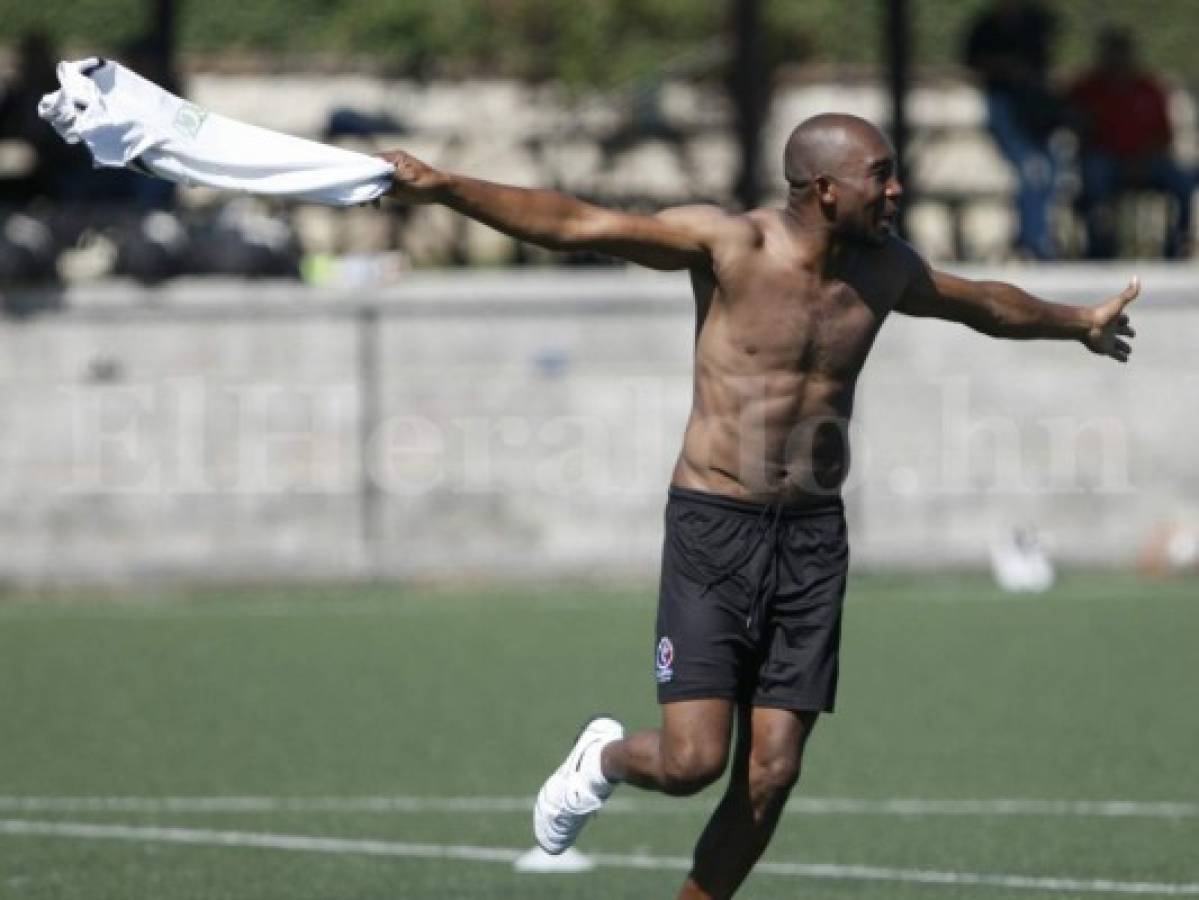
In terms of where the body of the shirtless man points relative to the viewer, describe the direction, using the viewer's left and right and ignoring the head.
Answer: facing the viewer and to the right of the viewer

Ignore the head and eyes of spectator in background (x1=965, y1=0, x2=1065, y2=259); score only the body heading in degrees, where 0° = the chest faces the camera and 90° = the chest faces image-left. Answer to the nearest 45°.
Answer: approximately 315°

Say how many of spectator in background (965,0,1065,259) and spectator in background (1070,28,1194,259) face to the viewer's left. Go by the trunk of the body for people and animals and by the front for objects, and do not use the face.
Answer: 0

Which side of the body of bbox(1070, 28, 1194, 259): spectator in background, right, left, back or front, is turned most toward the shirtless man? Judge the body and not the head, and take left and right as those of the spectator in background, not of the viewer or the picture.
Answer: front

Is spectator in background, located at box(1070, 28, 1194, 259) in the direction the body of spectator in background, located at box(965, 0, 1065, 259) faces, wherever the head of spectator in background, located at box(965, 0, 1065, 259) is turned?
no

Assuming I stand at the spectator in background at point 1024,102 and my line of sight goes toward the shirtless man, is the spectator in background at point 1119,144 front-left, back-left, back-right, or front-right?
back-left

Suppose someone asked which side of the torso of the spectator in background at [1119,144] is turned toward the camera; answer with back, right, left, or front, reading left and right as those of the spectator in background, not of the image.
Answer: front

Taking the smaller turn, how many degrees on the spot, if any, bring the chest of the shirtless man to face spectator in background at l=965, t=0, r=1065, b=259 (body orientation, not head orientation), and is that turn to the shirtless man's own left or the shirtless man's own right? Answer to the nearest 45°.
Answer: approximately 135° to the shirtless man's own left

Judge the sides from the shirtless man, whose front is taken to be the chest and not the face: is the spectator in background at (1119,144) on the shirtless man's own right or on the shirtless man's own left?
on the shirtless man's own left

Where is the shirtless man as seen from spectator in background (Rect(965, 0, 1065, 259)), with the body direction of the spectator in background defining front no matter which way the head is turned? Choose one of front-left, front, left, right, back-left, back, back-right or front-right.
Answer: front-right

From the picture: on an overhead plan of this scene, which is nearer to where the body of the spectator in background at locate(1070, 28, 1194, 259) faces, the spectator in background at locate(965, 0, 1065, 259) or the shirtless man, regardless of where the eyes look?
the shirtless man

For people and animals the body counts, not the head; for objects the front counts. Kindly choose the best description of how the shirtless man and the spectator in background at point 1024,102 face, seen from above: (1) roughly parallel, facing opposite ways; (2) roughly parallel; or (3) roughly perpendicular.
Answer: roughly parallel

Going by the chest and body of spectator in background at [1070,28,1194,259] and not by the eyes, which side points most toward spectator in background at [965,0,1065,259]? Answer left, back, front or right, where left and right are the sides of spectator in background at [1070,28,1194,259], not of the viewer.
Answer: right
